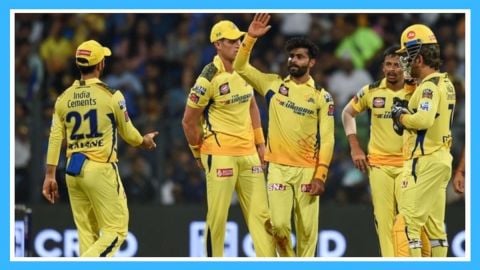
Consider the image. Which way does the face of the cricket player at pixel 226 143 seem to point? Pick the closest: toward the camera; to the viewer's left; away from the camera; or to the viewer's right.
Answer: to the viewer's right

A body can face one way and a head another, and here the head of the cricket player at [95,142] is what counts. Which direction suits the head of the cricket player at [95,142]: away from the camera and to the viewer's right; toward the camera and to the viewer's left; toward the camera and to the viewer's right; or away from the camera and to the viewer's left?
away from the camera and to the viewer's right

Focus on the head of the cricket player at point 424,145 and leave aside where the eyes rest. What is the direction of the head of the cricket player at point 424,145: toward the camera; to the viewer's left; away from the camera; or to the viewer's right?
to the viewer's left

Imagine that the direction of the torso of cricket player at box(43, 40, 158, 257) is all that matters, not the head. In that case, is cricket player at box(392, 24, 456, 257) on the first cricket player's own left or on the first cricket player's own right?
on the first cricket player's own right

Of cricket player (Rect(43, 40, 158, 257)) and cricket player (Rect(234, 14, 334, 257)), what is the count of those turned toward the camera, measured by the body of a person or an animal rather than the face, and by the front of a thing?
1

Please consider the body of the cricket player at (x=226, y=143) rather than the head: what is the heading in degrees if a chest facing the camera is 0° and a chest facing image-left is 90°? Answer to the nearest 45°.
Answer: approximately 315°

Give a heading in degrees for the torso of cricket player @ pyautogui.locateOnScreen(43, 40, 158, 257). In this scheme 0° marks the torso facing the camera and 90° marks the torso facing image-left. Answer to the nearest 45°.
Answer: approximately 225°

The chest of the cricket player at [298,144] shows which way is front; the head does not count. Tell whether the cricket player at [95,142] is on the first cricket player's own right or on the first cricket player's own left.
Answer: on the first cricket player's own right

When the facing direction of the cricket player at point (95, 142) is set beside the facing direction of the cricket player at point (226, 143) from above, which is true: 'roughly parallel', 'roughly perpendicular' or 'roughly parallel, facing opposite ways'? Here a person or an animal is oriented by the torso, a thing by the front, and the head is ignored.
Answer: roughly perpendicular

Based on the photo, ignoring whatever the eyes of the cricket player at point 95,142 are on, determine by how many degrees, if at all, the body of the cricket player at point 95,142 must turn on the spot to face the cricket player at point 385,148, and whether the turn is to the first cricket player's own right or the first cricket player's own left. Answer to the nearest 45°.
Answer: approximately 45° to the first cricket player's own right

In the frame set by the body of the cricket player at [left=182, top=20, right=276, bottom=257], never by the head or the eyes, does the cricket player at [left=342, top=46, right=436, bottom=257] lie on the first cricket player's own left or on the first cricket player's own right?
on the first cricket player's own left

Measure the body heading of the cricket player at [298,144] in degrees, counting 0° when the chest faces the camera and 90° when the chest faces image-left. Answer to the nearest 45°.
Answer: approximately 0°
